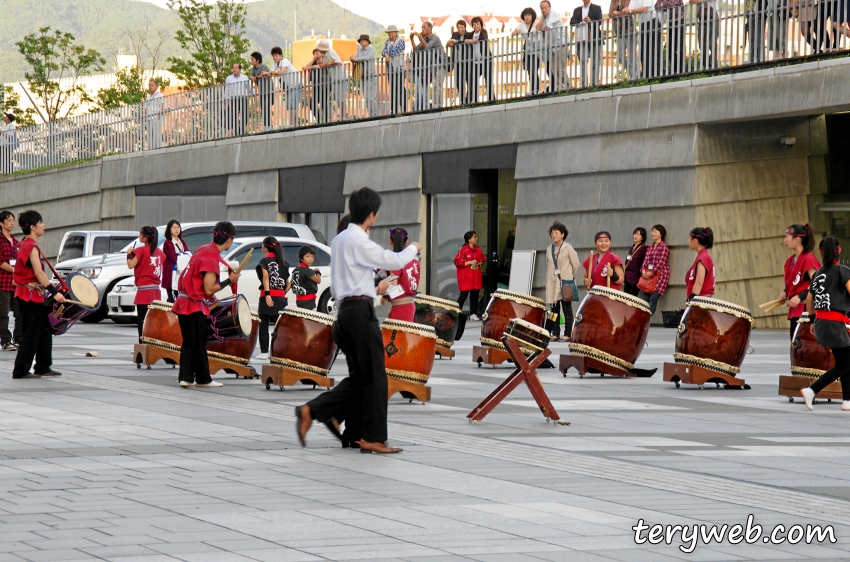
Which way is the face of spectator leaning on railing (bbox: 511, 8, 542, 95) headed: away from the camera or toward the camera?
toward the camera

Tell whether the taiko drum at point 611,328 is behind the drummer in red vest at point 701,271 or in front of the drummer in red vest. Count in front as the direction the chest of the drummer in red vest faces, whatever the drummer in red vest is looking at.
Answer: in front

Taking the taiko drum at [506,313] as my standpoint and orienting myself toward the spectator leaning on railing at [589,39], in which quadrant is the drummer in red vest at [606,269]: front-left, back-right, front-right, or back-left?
front-right

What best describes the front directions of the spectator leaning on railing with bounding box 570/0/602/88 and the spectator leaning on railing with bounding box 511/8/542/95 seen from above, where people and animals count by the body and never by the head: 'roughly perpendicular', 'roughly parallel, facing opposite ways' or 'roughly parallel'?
roughly parallel

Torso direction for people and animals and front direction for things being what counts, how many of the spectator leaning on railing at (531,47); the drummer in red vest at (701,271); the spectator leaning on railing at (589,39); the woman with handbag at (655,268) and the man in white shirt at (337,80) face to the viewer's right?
0

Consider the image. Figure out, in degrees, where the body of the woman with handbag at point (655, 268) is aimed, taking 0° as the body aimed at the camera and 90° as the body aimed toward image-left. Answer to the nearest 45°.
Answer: approximately 45°

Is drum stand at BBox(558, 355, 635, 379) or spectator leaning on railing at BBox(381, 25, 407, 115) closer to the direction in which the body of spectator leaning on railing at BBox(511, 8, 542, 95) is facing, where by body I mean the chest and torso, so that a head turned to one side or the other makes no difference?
the drum stand

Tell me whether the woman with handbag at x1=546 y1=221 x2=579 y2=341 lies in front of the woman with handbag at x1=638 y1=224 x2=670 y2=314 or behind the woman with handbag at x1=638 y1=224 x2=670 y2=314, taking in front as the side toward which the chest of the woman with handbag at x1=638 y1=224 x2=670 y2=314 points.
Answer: in front

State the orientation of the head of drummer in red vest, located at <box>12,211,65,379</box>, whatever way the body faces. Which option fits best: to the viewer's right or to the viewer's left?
to the viewer's right

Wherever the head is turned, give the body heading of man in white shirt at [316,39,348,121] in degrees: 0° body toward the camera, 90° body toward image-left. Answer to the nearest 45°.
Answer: approximately 45°

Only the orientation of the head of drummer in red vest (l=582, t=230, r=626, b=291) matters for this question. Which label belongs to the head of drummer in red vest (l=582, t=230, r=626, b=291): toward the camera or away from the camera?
toward the camera

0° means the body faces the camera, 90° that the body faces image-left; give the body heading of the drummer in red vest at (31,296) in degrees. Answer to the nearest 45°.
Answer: approximately 270°

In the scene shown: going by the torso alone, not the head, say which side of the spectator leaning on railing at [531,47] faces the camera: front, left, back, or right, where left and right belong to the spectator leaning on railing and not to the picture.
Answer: front
